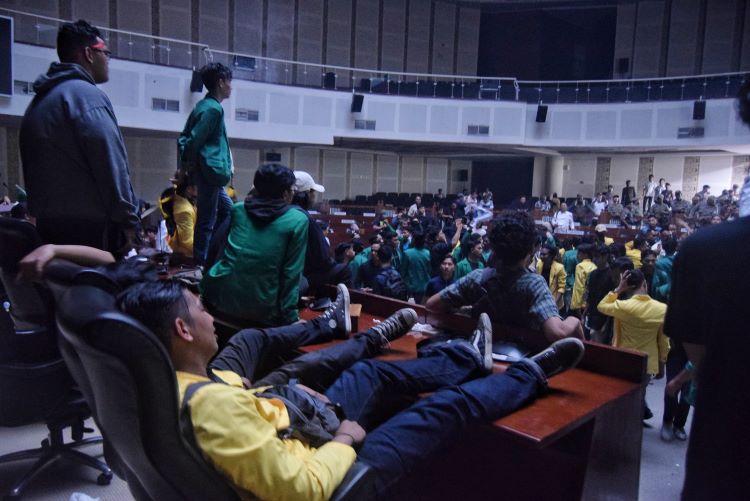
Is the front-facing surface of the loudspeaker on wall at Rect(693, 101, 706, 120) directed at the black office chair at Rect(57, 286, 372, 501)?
yes

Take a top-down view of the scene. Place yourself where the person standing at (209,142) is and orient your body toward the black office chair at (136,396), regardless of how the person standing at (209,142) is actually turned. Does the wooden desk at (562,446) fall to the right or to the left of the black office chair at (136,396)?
left

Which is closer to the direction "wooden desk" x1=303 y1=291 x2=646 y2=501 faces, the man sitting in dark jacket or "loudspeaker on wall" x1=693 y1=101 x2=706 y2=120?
the man sitting in dark jacket

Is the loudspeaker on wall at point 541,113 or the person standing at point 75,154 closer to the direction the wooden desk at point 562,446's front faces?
the person standing

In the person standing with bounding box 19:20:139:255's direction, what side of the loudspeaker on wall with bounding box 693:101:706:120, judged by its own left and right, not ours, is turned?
front

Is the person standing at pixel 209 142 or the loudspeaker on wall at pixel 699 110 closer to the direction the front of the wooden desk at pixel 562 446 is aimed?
the person standing

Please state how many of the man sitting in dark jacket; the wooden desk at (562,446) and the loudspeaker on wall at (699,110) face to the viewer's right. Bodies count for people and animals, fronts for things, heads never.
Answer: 1

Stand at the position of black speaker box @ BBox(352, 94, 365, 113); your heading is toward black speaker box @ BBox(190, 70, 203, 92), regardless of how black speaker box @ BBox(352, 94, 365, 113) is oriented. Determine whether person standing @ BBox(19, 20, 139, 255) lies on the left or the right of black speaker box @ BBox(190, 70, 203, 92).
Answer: left

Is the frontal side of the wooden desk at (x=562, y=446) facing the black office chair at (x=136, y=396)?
yes

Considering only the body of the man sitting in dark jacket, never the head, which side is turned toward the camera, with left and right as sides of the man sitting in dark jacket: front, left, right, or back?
right
